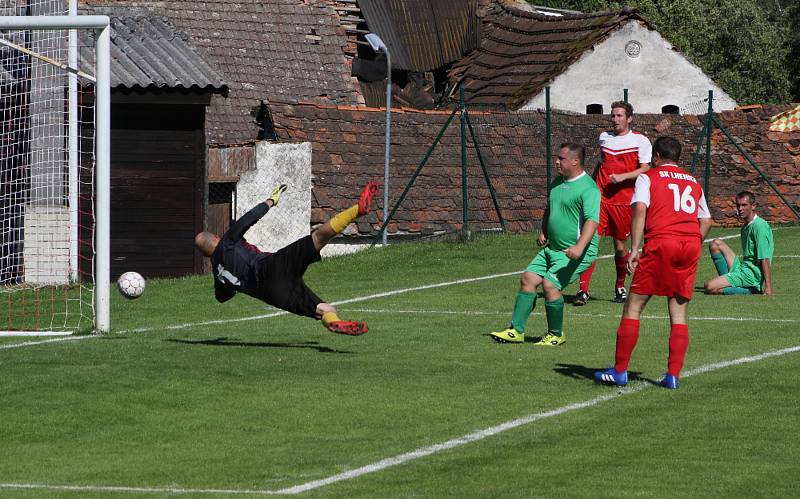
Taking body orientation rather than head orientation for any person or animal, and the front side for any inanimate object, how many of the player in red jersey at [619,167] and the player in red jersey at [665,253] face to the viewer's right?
0

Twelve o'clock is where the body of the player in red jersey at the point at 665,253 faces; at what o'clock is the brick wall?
The brick wall is roughly at 1 o'clock from the player in red jersey.

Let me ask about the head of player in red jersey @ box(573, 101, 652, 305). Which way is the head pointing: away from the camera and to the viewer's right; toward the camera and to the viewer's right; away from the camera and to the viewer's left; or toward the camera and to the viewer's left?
toward the camera and to the viewer's left

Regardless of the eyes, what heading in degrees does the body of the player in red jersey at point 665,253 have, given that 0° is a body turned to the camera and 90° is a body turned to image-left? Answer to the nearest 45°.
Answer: approximately 135°

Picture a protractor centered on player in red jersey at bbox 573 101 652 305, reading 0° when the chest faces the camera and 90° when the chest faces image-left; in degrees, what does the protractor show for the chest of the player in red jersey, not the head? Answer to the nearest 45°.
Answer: approximately 45°

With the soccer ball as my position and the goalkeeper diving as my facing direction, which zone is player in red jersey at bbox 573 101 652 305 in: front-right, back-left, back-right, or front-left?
front-left

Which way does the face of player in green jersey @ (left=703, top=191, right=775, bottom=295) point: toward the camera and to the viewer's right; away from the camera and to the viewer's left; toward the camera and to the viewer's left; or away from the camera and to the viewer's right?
toward the camera and to the viewer's left

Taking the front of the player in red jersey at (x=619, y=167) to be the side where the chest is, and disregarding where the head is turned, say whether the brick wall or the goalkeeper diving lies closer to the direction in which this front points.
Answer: the goalkeeper diving

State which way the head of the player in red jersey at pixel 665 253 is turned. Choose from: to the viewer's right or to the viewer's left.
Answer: to the viewer's left

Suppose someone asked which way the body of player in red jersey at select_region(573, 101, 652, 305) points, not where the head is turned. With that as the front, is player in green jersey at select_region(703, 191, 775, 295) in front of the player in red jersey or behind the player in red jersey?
behind

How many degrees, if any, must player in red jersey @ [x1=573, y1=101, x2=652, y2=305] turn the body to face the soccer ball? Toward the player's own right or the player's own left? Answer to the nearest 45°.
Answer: approximately 45° to the player's own right

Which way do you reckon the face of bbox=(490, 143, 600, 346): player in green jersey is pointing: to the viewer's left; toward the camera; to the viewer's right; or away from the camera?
to the viewer's left
